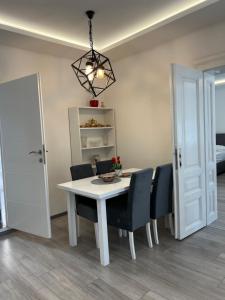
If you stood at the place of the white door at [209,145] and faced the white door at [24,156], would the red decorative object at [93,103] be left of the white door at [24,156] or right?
right

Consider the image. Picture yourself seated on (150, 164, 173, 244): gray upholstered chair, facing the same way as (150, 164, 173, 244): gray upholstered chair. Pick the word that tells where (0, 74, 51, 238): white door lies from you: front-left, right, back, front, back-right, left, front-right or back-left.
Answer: front-left

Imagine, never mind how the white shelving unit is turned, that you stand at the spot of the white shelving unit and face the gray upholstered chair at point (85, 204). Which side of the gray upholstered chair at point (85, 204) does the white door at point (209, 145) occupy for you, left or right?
left

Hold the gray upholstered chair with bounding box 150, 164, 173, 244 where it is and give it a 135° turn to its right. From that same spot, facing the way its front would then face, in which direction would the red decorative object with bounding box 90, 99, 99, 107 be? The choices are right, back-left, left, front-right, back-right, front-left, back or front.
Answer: back-left

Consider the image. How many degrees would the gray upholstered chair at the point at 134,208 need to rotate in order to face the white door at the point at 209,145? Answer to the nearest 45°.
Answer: approximately 90° to its right

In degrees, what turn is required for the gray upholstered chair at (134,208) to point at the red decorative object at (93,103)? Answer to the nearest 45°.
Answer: approximately 45° to its right

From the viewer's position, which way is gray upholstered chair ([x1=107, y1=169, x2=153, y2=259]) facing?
facing away from the viewer and to the left of the viewer

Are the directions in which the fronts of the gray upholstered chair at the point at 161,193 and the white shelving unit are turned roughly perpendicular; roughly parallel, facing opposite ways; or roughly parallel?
roughly parallel, facing opposite ways

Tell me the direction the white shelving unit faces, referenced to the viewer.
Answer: facing the viewer and to the right of the viewer

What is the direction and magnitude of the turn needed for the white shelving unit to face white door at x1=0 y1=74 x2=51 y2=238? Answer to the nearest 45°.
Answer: approximately 90° to its right

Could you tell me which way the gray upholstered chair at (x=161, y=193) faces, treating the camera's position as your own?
facing away from the viewer and to the left of the viewer

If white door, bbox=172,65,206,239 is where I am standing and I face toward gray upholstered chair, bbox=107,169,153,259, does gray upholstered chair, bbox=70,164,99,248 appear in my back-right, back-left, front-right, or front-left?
front-right

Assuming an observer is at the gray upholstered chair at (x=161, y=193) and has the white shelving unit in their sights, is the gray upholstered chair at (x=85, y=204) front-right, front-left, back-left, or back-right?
front-left

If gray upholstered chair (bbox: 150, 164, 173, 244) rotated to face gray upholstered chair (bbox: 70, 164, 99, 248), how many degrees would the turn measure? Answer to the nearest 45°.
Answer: approximately 45° to its left

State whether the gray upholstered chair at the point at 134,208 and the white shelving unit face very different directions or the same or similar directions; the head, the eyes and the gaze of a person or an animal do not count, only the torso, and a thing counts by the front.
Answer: very different directions
